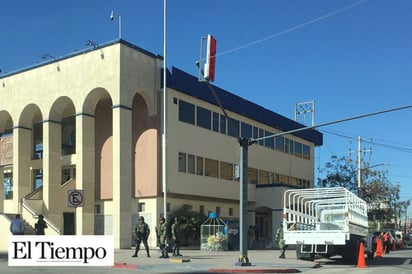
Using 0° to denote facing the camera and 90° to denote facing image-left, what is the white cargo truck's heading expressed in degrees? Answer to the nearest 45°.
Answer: approximately 225°

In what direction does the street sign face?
toward the camera

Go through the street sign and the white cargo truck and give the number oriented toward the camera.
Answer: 1

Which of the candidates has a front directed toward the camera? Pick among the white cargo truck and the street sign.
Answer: the street sign

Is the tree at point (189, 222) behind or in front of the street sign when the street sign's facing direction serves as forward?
behind

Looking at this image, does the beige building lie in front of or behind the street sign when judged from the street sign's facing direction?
behind

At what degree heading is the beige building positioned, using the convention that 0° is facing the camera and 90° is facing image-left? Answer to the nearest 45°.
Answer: approximately 45°

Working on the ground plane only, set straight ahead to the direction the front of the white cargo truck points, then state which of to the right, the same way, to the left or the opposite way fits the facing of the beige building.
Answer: the opposite way
